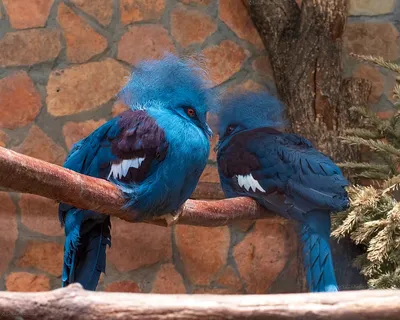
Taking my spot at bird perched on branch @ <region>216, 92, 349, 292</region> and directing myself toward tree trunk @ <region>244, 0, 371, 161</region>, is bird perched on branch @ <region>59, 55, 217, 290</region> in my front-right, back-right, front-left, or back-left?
back-left

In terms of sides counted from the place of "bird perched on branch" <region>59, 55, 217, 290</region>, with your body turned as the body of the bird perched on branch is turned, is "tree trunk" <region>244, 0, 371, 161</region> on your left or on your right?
on your left

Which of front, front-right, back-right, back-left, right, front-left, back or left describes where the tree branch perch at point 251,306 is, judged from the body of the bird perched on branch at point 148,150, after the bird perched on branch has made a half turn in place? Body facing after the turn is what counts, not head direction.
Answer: back-left

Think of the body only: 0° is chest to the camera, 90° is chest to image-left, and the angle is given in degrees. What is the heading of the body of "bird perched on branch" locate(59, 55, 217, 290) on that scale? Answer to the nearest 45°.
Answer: approximately 315°
